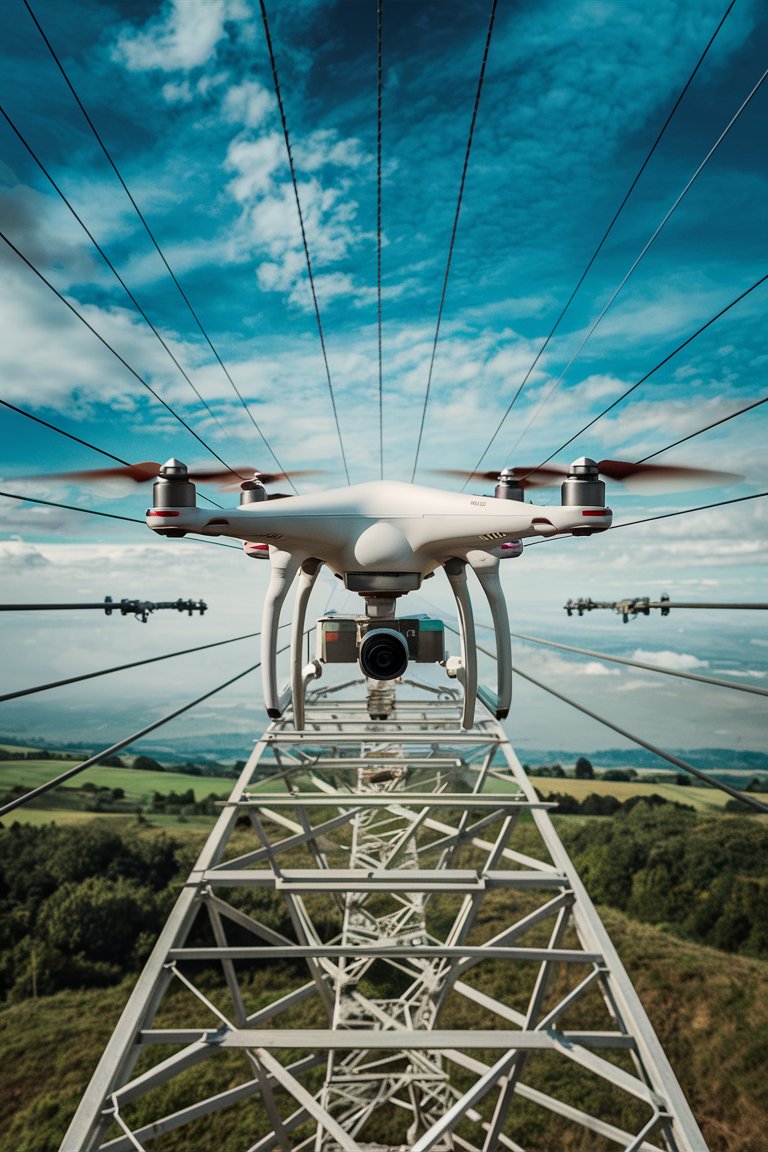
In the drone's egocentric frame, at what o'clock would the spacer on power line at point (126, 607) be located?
The spacer on power line is roughly at 5 o'clock from the drone.

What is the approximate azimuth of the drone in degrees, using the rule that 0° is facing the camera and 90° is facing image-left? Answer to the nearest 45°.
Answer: approximately 0°
